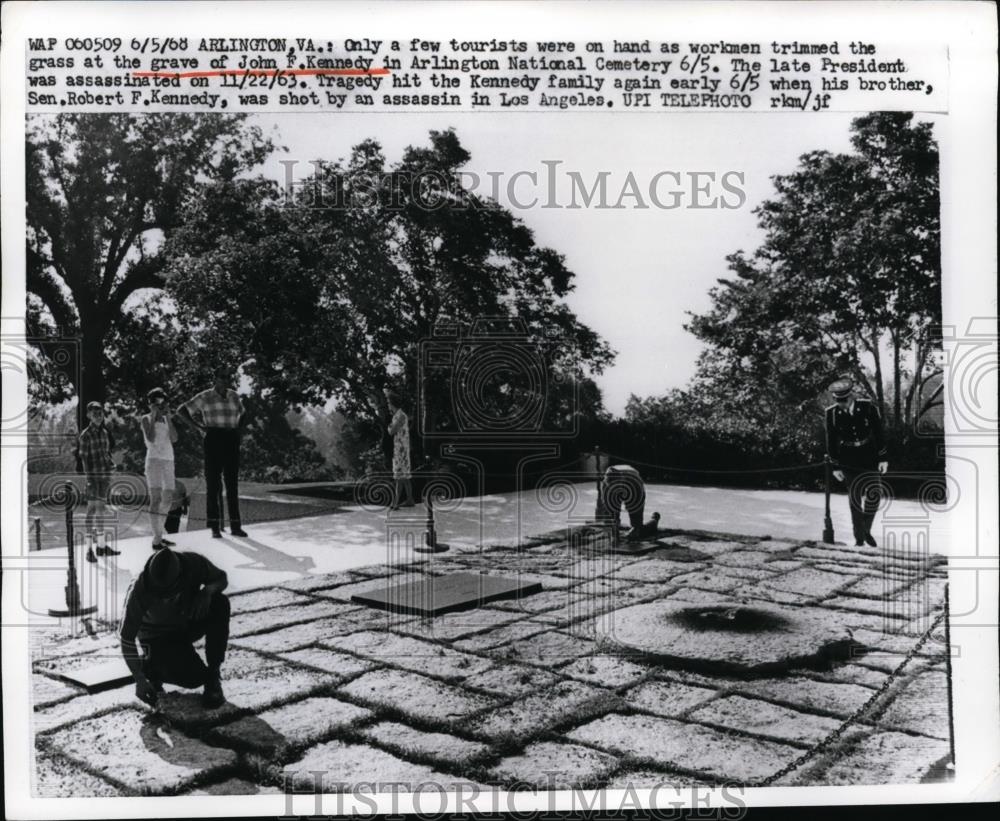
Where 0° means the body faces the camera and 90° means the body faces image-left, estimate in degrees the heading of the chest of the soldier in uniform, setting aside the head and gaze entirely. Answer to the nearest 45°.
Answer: approximately 0°

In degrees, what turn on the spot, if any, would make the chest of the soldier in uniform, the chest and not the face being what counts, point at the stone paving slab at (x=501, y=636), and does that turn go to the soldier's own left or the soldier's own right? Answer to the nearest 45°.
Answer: approximately 45° to the soldier's own right

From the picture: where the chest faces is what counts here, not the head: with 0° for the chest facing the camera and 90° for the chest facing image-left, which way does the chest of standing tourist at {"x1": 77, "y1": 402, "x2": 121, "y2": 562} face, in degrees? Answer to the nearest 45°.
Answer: approximately 315°

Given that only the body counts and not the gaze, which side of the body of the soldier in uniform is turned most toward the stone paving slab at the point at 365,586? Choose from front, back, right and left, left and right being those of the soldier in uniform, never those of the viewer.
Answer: right

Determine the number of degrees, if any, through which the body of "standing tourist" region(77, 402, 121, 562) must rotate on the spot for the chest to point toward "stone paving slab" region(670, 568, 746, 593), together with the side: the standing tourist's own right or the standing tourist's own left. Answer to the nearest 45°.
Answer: approximately 45° to the standing tourist's own left
